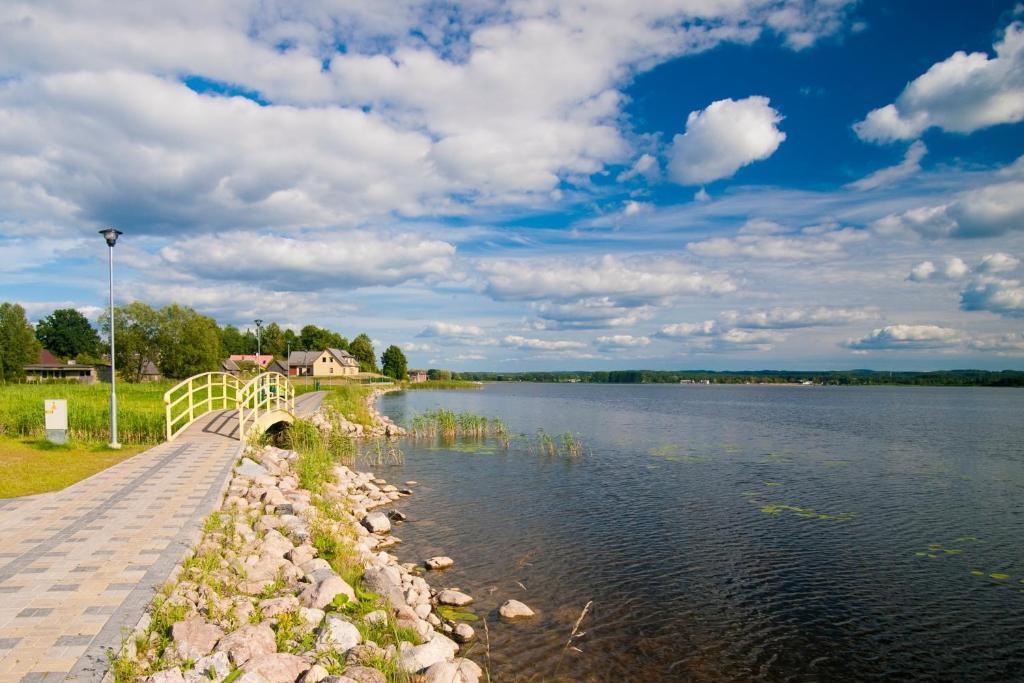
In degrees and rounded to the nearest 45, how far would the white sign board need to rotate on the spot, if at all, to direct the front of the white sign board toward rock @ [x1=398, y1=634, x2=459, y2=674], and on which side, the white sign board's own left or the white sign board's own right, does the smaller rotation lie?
0° — it already faces it

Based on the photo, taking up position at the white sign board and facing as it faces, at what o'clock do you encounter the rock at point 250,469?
The rock is roughly at 11 o'clock from the white sign board.

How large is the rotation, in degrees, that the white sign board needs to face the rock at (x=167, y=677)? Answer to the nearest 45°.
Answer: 0° — it already faces it

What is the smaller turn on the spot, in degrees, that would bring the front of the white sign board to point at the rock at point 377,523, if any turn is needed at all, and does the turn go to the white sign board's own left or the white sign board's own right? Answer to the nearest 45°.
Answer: approximately 45° to the white sign board's own left

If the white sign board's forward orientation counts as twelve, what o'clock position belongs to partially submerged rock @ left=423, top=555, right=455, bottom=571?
The partially submerged rock is roughly at 11 o'clock from the white sign board.

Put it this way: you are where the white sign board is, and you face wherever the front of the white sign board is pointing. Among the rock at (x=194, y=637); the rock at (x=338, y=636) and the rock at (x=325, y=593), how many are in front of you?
3

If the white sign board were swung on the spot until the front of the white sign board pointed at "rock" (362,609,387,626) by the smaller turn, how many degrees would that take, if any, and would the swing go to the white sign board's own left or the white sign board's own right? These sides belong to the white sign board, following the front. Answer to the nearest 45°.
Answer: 0° — it already faces it

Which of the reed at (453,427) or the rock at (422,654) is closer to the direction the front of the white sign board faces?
the rock

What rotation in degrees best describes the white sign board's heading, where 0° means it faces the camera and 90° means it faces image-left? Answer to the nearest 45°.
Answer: approximately 0°
